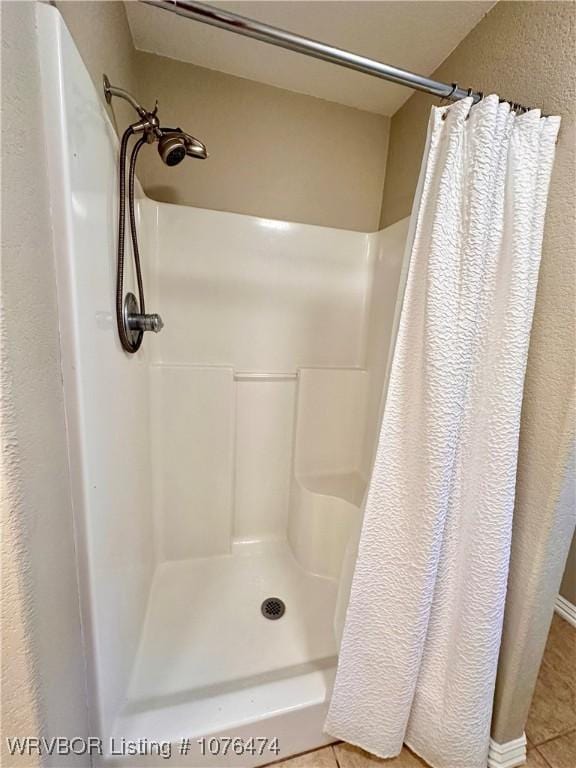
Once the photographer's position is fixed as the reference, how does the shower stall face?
facing the viewer
